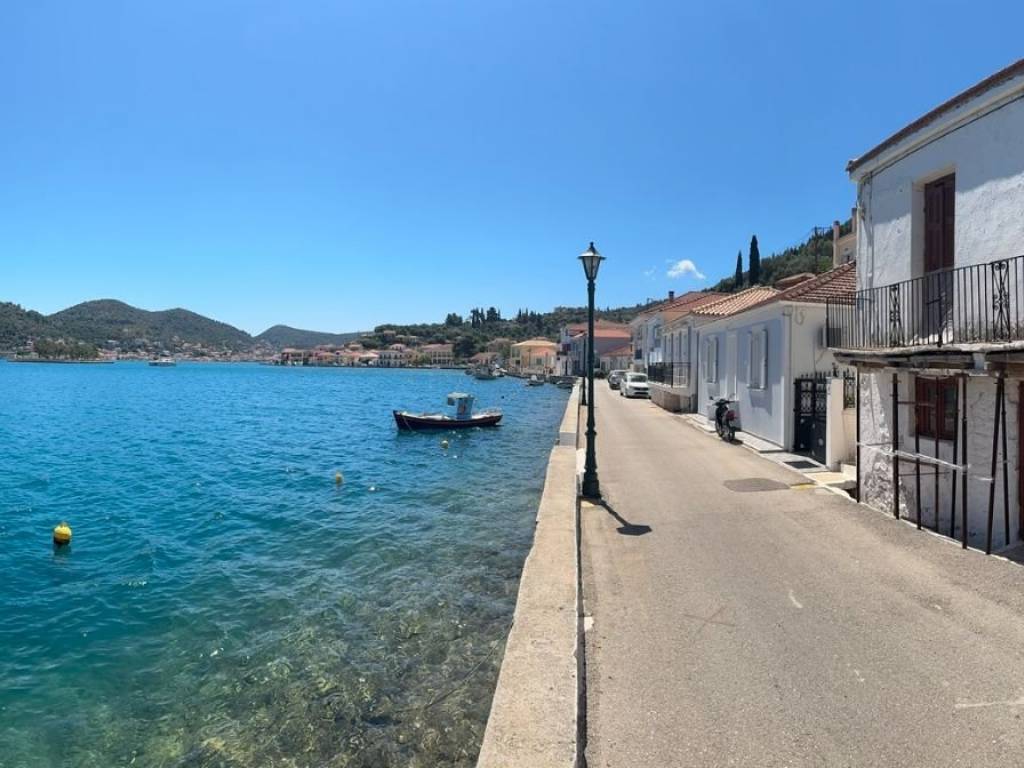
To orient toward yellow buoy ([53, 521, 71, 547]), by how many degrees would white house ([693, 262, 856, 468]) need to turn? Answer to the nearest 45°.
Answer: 0° — it already faces it

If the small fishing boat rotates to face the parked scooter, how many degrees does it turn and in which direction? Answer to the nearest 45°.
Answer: approximately 135° to its left

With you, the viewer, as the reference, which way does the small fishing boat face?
facing to the left of the viewer

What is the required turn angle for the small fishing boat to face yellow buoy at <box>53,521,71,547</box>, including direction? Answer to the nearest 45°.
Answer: approximately 90° to its left

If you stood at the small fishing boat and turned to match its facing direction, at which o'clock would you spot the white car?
The white car is roughly at 5 o'clock from the small fishing boat.

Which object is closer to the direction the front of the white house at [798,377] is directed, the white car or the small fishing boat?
the small fishing boat
